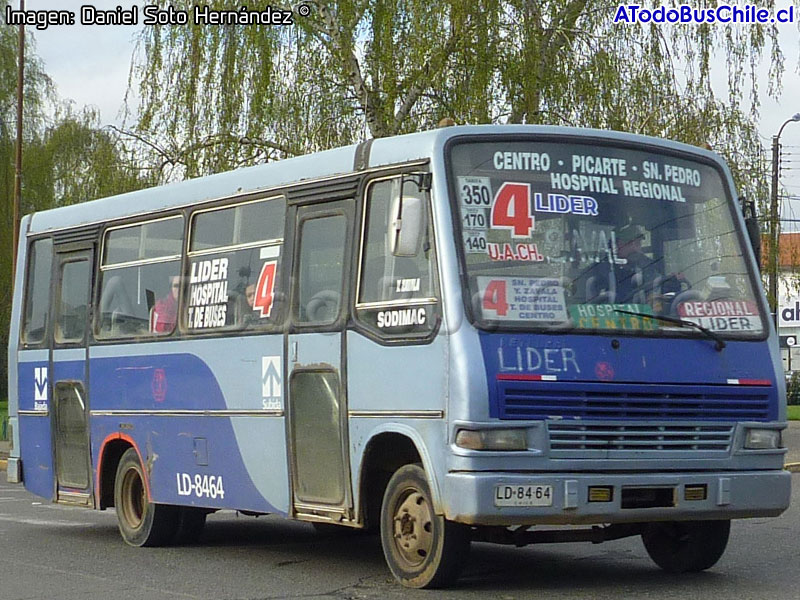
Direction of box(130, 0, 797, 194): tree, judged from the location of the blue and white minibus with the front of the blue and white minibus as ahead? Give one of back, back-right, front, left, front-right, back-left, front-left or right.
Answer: back-left

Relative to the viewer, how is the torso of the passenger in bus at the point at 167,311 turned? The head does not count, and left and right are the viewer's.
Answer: facing the viewer and to the right of the viewer

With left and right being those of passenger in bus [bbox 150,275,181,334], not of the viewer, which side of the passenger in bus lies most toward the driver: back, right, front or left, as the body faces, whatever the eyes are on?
front

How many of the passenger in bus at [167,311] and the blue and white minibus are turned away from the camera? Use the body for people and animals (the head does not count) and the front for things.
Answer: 0
